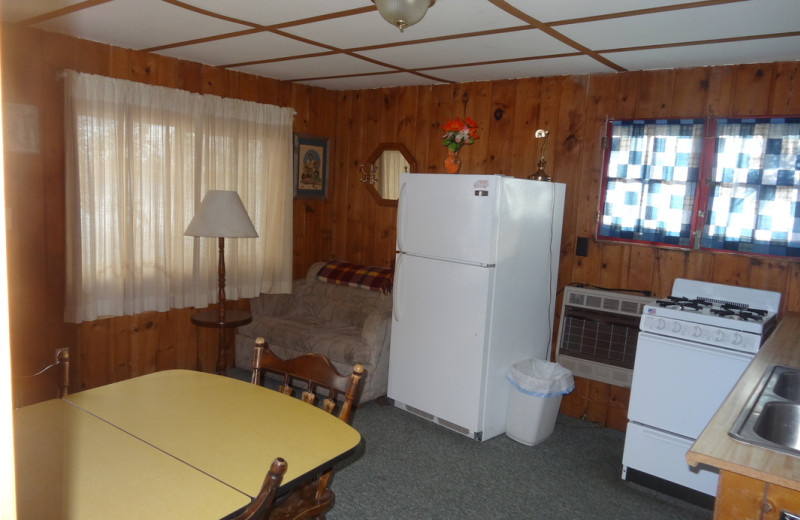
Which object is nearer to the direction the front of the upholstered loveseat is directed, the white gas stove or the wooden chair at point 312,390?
the wooden chair

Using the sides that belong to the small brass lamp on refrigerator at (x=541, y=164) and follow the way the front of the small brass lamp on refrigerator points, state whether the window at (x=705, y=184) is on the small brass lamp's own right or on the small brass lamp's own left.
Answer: on the small brass lamp's own left

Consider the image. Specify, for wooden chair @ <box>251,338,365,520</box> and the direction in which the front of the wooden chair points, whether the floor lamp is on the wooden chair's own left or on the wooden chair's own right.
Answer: on the wooden chair's own right

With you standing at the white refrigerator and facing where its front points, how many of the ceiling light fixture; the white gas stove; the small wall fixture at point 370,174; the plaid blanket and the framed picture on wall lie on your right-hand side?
3

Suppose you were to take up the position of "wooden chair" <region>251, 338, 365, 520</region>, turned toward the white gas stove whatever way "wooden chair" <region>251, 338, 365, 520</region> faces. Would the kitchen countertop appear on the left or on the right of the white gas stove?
right

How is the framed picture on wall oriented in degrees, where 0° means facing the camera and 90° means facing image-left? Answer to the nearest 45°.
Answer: approximately 315°

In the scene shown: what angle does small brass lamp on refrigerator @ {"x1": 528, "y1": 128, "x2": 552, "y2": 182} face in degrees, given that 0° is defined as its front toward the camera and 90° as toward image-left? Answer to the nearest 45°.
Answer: approximately 45°

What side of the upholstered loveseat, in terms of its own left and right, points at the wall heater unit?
left

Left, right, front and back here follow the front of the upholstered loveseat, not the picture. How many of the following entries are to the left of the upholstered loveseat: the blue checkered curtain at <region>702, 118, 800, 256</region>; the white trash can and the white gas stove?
3
